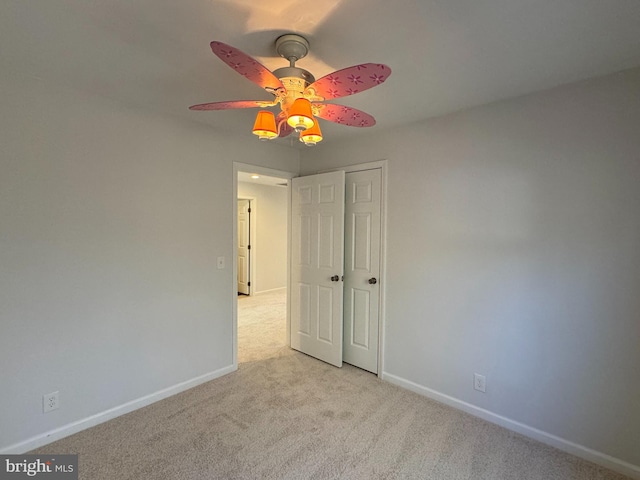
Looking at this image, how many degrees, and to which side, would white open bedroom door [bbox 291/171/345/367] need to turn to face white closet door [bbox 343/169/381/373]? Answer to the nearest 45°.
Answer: approximately 90° to its left

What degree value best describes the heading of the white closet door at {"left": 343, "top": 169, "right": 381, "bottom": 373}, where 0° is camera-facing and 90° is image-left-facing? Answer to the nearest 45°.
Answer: approximately 45°

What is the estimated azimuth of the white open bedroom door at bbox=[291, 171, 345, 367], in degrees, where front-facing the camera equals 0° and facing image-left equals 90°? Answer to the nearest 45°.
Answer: approximately 45°

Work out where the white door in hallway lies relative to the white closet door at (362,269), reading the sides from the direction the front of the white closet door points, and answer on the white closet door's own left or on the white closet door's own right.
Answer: on the white closet door's own right

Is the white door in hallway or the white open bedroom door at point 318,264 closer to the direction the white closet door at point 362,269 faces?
the white open bedroom door

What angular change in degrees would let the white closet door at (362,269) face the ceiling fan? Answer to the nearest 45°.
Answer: approximately 45° to its left

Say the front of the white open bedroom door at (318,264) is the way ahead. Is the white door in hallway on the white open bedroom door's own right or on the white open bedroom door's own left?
on the white open bedroom door's own right
